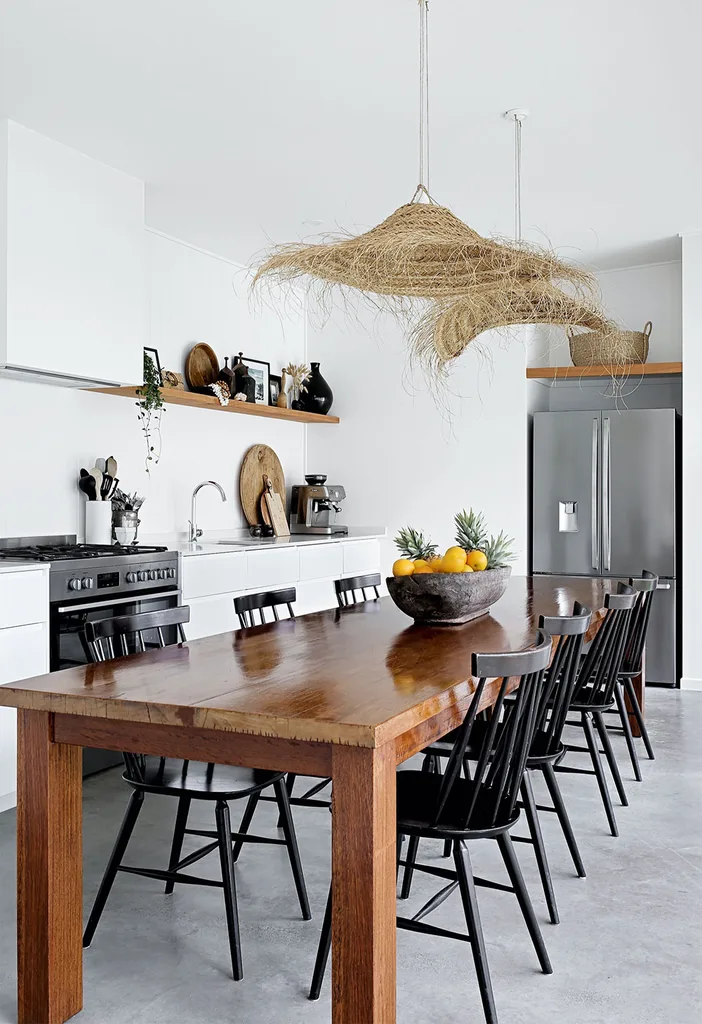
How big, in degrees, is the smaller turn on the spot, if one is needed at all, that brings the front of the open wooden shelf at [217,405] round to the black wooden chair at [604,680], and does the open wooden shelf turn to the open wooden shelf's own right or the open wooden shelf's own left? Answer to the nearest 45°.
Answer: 0° — it already faces it

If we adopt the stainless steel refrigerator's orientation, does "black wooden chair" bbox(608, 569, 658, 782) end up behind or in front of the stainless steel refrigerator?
in front

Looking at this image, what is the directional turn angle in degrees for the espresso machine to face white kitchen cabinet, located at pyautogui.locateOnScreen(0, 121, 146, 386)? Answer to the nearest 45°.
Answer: approximately 90° to its right

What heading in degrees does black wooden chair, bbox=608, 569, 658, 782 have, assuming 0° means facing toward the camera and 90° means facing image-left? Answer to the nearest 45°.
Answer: approximately 90°

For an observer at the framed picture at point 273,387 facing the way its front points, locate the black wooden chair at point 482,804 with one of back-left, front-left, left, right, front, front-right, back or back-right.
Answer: front-right

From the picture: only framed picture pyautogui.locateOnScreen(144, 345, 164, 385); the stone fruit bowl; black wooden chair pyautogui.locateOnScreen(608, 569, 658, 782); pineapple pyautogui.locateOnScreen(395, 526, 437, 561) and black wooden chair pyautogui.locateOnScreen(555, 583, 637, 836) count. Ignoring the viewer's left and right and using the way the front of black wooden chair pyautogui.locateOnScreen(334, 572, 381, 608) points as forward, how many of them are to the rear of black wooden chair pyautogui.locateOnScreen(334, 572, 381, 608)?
1

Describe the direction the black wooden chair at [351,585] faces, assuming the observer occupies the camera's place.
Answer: facing the viewer and to the right of the viewer

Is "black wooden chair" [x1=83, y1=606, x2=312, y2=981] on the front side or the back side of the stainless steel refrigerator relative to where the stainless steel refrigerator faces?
on the front side

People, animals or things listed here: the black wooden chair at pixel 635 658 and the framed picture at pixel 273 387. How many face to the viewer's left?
1

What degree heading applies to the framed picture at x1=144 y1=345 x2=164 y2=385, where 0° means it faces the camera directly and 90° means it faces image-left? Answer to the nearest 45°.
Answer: approximately 315°

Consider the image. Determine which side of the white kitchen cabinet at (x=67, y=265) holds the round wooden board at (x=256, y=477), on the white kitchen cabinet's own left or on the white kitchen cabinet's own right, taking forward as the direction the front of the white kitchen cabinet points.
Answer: on the white kitchen cabinet's own left
